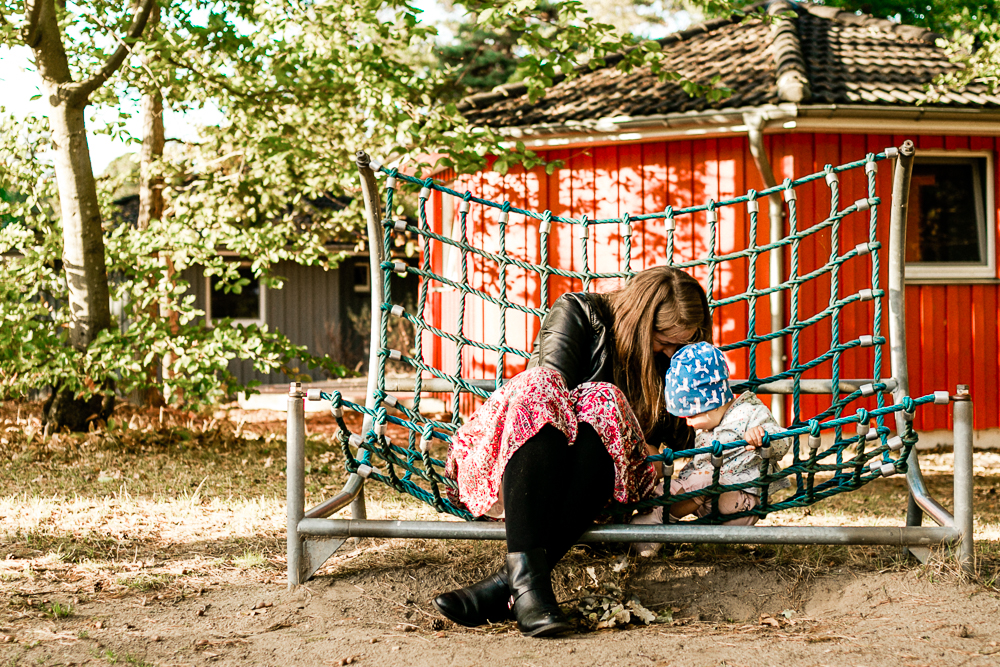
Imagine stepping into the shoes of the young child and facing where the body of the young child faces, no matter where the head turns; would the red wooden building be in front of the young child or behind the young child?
behind

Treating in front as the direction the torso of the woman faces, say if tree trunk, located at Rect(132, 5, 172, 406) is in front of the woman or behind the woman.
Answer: behind

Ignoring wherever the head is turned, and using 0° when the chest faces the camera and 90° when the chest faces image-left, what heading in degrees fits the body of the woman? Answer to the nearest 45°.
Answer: approximately 315°

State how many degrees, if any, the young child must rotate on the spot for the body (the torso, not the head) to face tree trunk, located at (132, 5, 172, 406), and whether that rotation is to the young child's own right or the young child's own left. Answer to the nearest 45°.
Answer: approximately 90° to the young child's own right

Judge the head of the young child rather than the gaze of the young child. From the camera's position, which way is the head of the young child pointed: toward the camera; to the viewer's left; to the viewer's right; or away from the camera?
to the viewer's left

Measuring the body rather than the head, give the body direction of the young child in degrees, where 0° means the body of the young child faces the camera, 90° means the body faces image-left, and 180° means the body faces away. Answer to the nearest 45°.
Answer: approximately 45°

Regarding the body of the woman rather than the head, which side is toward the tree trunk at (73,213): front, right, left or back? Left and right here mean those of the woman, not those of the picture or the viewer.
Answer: back
